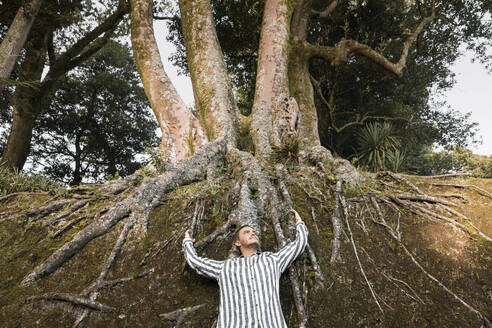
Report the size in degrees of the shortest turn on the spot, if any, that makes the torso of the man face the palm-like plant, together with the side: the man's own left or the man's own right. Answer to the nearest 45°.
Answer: approximately 135° to the man's own left

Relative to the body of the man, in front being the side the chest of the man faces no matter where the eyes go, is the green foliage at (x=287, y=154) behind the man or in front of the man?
behind

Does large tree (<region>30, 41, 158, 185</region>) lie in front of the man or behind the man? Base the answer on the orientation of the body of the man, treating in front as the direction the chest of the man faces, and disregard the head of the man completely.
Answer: behind

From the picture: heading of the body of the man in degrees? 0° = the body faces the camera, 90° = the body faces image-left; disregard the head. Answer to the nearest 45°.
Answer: approximately 0°

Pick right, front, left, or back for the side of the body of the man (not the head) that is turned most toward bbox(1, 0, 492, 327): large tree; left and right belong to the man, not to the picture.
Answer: back
